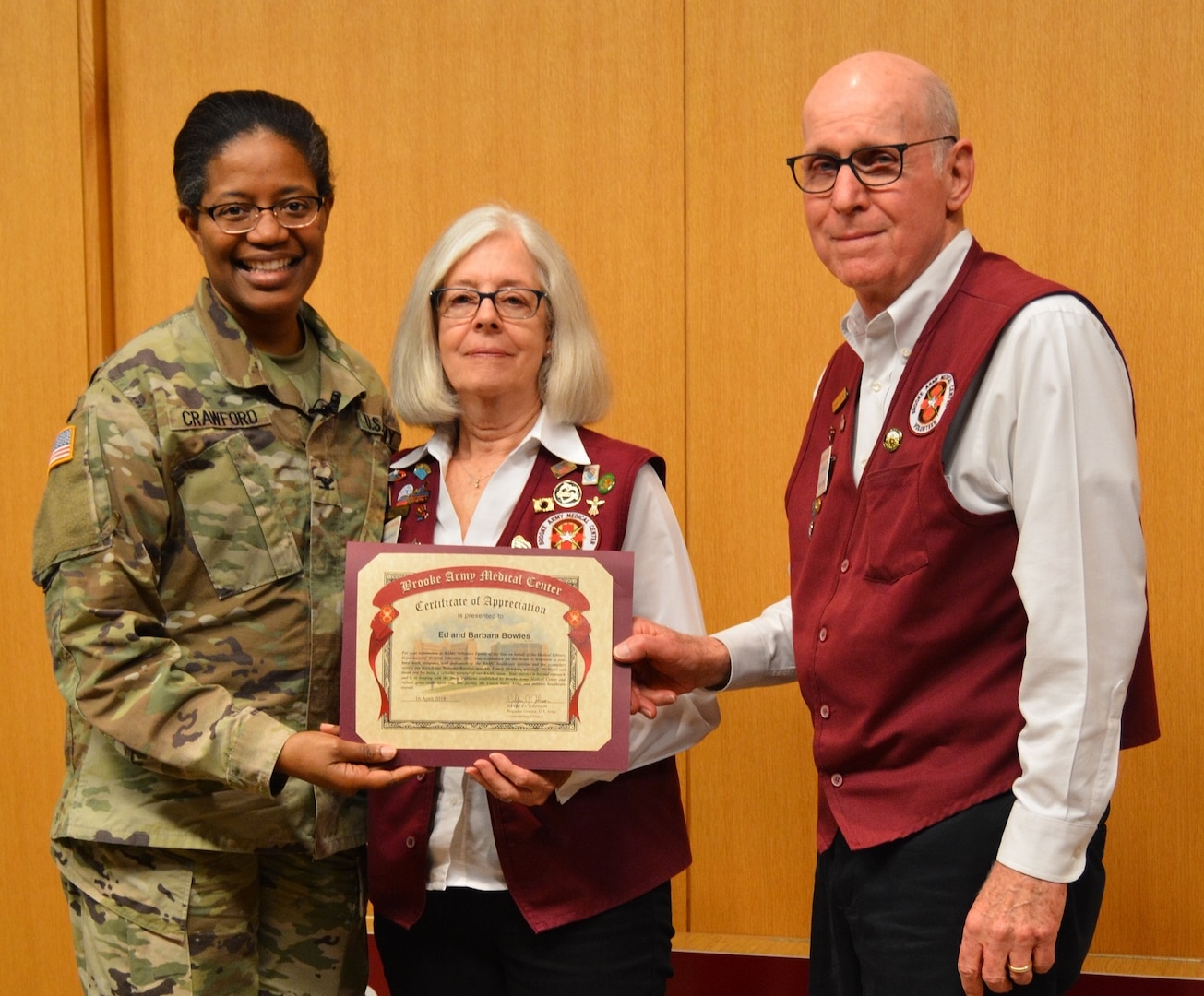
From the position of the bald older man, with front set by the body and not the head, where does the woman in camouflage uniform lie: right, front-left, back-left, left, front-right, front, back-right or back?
front-right

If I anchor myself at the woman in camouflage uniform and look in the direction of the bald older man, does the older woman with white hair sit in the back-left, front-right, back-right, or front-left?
front-left

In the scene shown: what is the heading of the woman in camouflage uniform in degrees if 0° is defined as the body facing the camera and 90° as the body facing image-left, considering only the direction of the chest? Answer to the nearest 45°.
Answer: approximately 315°

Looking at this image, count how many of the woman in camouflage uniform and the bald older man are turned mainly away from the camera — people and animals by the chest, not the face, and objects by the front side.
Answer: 0

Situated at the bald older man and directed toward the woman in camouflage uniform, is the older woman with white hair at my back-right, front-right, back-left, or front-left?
front-right

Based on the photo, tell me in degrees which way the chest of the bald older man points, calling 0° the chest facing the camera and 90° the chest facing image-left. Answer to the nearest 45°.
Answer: approximately 45°

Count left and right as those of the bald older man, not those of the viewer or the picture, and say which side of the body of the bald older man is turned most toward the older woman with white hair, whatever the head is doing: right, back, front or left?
right
